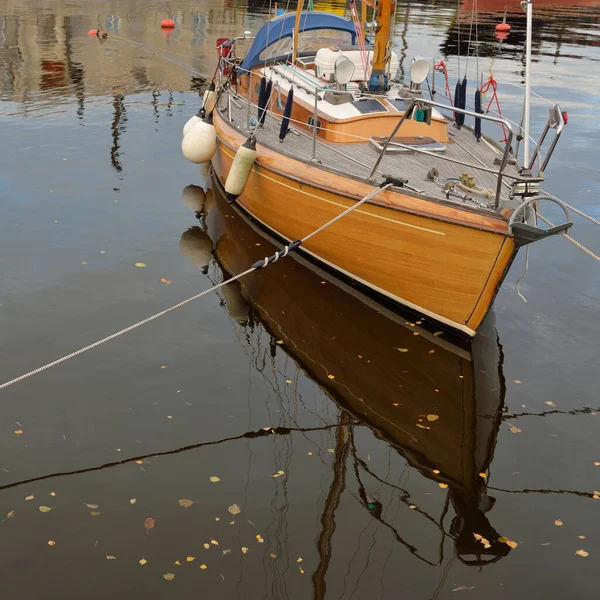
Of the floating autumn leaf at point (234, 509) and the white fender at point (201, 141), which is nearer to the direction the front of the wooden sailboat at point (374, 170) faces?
the floating autumn leaf

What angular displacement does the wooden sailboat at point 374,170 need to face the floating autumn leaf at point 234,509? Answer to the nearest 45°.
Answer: approximately 45° to its right

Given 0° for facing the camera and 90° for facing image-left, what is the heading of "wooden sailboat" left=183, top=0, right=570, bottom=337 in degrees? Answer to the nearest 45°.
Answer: approximately 315°

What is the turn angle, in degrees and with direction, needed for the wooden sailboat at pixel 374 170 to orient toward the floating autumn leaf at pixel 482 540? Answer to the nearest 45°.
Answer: approximately 45° to its right

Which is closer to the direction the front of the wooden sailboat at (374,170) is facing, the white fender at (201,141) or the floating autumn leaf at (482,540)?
the floating autumn leaf
